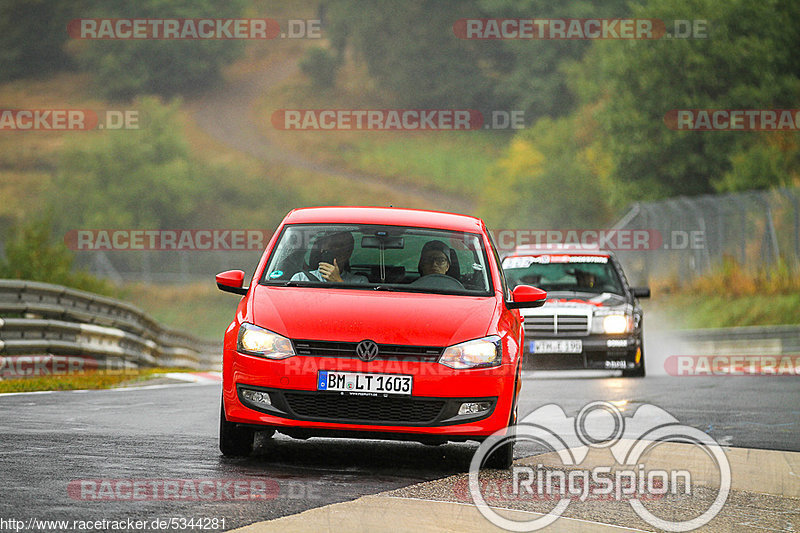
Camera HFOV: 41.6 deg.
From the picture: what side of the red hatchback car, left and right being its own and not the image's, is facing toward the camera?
front

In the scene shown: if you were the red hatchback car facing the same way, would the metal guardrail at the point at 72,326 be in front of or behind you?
behind

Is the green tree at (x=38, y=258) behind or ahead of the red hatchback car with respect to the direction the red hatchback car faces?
behind

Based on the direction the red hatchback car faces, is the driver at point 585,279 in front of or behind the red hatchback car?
behind
